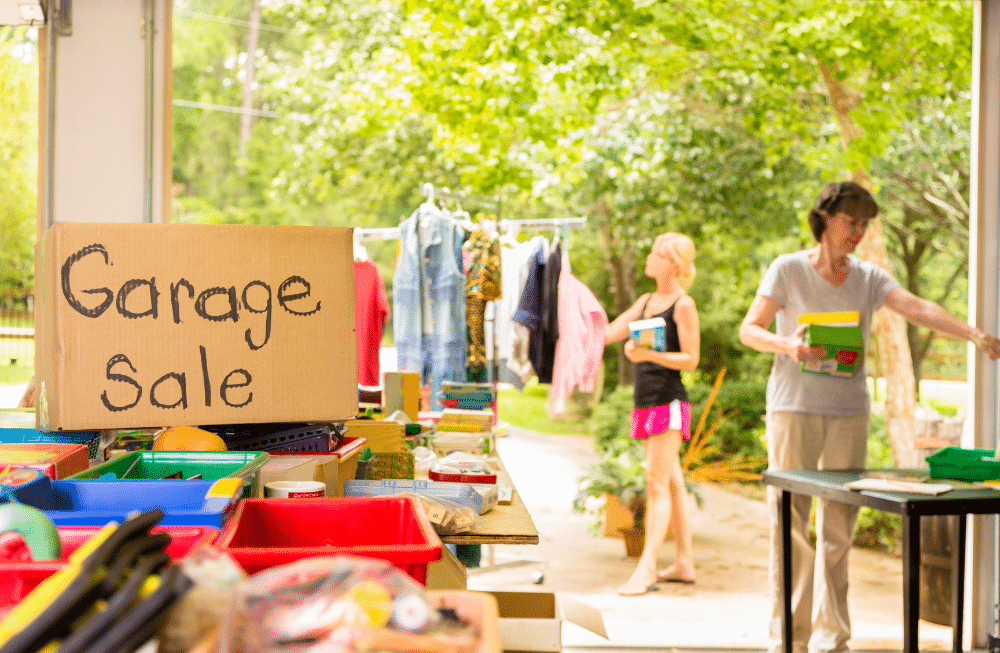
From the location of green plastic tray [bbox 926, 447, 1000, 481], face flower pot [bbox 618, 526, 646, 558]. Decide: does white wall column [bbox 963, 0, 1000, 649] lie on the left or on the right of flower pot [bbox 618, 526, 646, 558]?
right

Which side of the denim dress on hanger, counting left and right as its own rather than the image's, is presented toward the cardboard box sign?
front

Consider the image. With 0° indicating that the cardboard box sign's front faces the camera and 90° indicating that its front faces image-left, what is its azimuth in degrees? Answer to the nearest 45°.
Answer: approximately 0°

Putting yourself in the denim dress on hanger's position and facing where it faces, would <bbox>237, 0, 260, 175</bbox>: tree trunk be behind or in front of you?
behind

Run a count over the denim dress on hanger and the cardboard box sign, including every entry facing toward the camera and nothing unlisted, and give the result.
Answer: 2

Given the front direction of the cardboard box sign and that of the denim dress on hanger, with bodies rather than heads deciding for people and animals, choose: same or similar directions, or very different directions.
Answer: same or similar directions

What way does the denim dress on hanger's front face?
toward the camera

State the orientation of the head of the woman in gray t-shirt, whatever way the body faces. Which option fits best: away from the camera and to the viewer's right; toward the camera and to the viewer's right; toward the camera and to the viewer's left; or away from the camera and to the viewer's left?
toward the camera and to the viewer's right

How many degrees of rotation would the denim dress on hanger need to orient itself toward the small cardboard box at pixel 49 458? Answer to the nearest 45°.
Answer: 0° — it already faces it

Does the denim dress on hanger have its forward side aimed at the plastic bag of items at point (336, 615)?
yes

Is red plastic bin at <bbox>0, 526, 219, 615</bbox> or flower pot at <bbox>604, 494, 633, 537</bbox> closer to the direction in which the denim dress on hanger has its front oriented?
the red plastic bin

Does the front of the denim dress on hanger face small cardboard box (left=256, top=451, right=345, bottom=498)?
yes

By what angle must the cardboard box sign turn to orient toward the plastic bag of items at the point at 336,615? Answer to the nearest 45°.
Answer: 0° — it already faces it

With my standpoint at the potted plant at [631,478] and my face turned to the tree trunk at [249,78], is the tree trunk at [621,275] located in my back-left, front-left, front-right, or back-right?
front-right

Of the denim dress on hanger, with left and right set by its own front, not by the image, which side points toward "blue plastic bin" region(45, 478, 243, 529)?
front

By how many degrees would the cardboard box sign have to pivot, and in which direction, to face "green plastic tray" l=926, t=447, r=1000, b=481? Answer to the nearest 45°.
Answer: approximately 90° to its left

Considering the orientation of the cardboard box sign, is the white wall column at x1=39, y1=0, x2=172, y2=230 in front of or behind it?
behind
